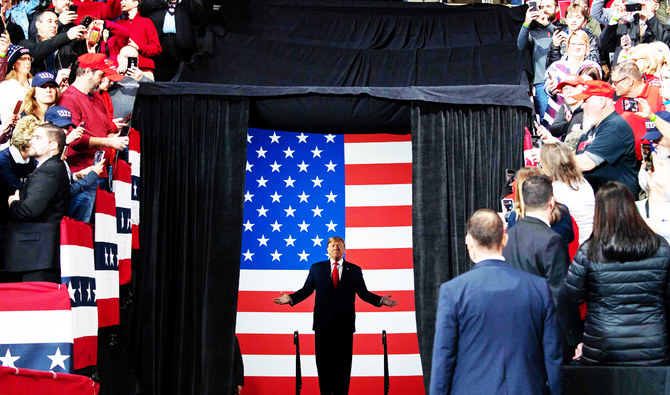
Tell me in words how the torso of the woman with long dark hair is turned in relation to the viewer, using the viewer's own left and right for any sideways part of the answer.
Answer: facing away from the viewer

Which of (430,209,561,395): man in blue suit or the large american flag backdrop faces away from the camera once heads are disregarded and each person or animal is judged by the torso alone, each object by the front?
the man in blue suit

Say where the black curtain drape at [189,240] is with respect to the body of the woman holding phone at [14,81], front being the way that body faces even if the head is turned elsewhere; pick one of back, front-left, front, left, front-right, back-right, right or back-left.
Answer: front-left

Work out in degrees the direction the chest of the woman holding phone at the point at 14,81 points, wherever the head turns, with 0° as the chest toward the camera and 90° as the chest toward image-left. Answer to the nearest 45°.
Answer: approximately 315°

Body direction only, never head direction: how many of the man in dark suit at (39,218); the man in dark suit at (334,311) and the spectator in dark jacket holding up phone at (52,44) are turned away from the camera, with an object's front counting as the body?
0

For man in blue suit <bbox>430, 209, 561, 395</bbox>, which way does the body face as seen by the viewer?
away from the camera

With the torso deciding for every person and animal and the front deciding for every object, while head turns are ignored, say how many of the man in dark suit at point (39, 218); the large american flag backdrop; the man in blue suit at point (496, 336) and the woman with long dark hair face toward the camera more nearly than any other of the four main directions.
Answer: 1

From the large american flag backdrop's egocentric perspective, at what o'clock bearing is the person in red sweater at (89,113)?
The person in red sweater is roughly at 1 o'clock from the large american flag backdrop.

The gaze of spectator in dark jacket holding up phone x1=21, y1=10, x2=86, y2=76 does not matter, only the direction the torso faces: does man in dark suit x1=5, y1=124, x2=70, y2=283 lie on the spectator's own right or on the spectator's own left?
on the spectator's own right

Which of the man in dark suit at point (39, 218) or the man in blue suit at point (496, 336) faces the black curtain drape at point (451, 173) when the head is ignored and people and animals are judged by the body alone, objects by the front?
the man in blue suit

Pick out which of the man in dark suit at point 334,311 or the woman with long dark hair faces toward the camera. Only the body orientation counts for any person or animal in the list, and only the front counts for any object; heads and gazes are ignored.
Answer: the man in dark suit

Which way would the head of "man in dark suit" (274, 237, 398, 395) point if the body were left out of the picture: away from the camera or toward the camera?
toward the camera

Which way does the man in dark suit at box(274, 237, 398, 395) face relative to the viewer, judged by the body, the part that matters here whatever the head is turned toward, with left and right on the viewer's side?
facing the viewer

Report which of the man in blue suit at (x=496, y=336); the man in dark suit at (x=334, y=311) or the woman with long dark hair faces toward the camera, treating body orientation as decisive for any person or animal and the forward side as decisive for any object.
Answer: the man in dark suit

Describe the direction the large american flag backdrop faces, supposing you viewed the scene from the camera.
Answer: facing the viewer

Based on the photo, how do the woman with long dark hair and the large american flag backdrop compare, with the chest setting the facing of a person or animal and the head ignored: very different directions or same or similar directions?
very different directions

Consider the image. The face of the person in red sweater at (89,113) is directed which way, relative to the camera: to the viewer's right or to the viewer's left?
to the viewer's right
